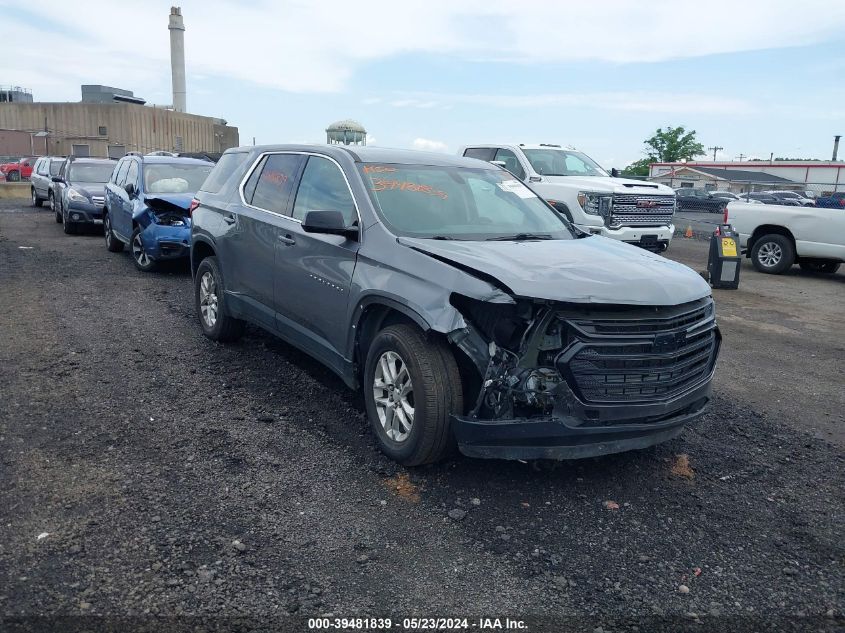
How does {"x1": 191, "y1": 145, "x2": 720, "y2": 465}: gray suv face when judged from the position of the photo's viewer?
facing the viewer and to the right of the viewer

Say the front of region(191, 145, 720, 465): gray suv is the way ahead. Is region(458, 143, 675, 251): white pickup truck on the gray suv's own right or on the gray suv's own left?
on the gray suv's own left

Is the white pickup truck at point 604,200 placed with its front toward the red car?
no

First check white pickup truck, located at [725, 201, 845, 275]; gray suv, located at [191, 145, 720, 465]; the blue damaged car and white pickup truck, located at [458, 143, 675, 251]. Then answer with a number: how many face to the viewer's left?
0

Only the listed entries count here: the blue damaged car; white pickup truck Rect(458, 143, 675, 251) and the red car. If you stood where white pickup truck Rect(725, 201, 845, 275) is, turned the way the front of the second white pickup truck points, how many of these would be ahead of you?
0

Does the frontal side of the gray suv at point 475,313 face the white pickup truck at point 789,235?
no

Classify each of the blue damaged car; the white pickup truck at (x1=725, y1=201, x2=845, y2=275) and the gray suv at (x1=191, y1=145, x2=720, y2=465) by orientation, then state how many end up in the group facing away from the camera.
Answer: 0

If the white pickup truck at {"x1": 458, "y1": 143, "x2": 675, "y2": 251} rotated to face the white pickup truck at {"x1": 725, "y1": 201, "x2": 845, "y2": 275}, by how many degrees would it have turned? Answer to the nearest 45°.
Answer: approximately 45° to its left

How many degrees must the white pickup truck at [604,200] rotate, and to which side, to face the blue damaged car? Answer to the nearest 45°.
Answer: approximately 90° to its right

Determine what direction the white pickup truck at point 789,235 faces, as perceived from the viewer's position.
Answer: facing to the right of the viewer

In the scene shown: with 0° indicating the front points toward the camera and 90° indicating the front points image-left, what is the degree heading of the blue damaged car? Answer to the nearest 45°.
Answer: approximately 315°

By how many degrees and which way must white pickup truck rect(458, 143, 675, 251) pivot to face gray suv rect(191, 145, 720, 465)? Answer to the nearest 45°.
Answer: approximately 45° to its right

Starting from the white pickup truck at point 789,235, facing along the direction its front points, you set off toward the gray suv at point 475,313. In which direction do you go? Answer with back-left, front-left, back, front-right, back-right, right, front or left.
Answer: right

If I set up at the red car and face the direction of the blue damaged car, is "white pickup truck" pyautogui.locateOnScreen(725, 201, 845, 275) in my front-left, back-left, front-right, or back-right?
front-left
